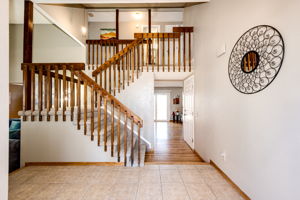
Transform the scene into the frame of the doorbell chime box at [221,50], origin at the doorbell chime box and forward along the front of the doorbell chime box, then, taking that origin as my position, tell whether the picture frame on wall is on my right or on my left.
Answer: on my right

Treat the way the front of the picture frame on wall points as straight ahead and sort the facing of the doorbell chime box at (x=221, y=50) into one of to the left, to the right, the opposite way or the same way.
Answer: to the right

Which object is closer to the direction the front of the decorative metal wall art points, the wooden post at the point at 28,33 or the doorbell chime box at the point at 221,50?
the wooden post

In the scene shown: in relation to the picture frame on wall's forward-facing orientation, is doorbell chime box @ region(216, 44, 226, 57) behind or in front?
in front

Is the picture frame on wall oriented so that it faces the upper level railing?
yes

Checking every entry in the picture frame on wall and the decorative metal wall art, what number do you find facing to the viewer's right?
0

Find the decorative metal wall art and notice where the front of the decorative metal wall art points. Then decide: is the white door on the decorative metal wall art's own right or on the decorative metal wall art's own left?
on the decorative metal wall art's own right

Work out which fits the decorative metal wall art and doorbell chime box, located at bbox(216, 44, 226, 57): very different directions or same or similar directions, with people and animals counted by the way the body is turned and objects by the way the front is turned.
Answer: same or similar directions

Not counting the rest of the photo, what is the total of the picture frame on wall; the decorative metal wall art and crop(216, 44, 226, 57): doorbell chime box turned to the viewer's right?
0

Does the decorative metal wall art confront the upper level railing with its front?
no

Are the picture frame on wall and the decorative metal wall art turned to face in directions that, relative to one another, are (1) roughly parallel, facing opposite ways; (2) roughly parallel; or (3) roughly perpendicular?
roughly perpendicular

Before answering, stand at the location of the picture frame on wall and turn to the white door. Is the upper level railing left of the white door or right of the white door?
right

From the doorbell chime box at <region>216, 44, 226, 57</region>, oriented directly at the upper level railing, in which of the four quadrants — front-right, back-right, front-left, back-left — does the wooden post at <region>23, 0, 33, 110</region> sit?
front-left

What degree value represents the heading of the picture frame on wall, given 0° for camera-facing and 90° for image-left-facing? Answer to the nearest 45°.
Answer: approximately 0°

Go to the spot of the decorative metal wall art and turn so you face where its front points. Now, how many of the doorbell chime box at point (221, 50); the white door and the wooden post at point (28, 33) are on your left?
0

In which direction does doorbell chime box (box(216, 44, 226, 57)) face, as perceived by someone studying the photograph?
facing the viewer and to the left of the viewer
